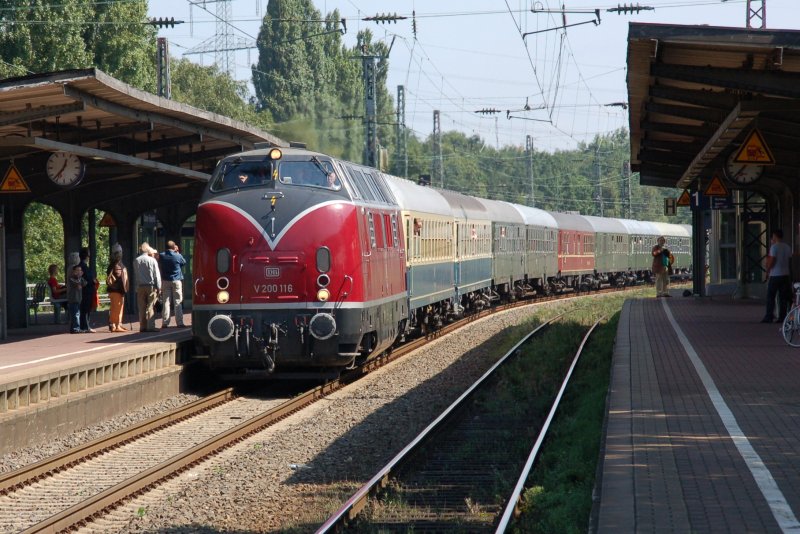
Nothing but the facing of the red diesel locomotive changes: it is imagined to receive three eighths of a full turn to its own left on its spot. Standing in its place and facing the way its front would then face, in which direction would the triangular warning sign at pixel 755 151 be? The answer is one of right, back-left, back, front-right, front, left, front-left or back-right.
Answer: front-right

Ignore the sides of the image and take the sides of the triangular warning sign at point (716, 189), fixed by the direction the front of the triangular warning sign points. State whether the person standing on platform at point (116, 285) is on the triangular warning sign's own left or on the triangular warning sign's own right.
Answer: on the triangular warning sign's own right

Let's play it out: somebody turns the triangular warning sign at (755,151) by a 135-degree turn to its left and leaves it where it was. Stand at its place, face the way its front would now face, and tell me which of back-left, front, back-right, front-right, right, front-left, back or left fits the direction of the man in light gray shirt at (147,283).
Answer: back-left

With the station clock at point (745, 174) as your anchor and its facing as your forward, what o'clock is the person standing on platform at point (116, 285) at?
The person standing on platform is roughly at 2 o'clock from the station clock.

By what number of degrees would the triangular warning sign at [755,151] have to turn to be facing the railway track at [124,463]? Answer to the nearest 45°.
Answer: approximately 45° to its right

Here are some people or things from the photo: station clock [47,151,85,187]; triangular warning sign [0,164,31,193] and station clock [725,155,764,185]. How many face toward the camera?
3

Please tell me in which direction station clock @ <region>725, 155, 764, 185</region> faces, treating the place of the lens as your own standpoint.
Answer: facing the viewer

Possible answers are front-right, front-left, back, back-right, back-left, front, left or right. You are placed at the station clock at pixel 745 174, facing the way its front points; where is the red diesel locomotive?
front-right

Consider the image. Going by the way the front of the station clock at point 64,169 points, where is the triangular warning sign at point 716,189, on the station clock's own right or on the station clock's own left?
on the station clock's own left

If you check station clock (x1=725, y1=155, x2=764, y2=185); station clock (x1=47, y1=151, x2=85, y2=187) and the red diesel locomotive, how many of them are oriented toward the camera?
3

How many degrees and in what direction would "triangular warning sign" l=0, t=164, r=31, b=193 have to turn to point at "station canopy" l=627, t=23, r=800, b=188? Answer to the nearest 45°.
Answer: approximately 45° to its left

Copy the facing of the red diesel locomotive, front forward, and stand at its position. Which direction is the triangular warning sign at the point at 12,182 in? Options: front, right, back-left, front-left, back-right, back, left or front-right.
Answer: front-right

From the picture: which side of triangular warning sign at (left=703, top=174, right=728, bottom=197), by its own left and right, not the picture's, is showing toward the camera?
front

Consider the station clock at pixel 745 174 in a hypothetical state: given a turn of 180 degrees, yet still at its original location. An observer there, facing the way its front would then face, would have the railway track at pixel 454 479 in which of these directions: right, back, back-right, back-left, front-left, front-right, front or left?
back

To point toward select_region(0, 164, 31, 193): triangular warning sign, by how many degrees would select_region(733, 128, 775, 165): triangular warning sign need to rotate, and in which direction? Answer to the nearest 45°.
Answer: approximately 90° to its right

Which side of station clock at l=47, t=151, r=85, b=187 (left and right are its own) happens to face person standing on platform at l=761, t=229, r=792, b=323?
left
